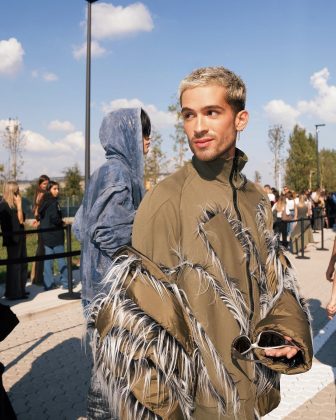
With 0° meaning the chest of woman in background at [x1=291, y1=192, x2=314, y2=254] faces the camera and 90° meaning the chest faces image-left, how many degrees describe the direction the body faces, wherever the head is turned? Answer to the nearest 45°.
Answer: approximately 180°

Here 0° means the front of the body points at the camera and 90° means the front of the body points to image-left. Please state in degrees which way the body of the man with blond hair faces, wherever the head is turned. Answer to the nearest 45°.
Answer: approximately 315°

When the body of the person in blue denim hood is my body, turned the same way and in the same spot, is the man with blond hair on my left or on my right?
on my right

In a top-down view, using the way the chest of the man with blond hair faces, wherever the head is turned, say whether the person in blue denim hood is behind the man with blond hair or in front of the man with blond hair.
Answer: behind

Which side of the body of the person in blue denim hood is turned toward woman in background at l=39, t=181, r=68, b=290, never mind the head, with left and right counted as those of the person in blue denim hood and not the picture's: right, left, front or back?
left

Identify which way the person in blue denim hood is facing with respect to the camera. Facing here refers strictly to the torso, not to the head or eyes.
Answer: to the viewer's right

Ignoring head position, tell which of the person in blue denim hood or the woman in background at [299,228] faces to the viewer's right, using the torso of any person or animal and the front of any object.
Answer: the person in blue denim hood
